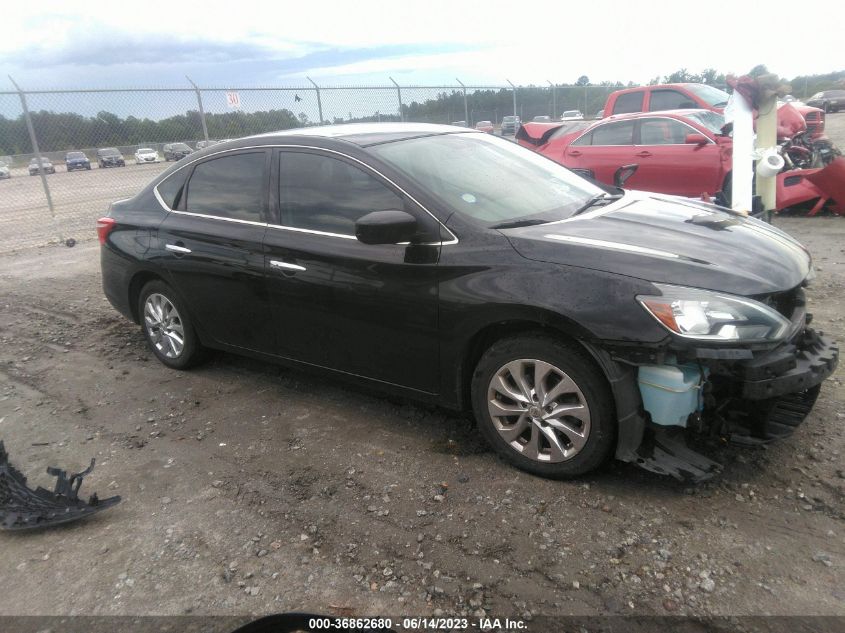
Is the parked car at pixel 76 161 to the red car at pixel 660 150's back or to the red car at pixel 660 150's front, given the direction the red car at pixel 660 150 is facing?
to the back

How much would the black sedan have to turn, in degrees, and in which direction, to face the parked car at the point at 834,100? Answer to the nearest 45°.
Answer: approximately 90° to its left

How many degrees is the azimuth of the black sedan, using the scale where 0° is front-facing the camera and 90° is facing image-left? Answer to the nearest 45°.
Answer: approximately 315°

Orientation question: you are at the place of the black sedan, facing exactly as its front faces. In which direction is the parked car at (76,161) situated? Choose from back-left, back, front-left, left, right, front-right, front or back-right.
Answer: back

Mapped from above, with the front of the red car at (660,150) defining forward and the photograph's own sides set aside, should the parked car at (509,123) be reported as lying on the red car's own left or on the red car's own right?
on the red car's own left

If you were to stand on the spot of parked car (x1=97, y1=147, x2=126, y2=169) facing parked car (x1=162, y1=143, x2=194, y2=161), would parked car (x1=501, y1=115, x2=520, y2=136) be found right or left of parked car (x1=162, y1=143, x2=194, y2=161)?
right

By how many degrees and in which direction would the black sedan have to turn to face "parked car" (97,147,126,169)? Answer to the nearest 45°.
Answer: approximately 180°

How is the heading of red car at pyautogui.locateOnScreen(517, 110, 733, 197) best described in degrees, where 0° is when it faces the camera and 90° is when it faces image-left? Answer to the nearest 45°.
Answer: approximately 270°

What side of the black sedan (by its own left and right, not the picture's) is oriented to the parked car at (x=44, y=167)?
back

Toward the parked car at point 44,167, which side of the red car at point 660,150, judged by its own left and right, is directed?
back

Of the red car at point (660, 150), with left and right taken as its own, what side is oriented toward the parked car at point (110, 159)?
back

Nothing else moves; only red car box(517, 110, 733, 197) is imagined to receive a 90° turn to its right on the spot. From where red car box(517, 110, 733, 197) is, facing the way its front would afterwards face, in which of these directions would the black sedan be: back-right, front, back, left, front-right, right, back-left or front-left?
front
